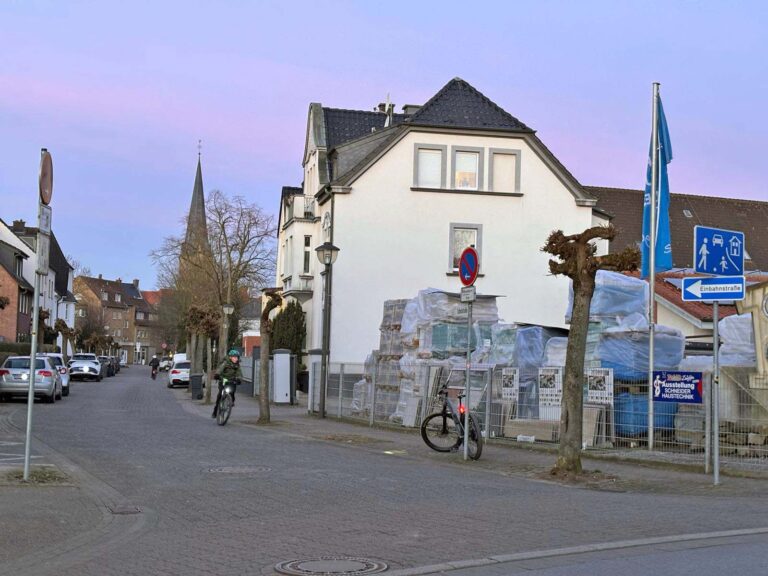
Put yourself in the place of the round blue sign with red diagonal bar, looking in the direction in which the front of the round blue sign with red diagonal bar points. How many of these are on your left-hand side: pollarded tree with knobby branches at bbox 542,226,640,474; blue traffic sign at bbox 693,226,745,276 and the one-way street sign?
3

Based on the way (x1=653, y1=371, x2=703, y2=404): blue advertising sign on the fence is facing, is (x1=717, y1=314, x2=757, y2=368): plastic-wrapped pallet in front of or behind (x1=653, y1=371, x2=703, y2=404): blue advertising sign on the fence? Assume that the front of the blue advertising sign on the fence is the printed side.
behind

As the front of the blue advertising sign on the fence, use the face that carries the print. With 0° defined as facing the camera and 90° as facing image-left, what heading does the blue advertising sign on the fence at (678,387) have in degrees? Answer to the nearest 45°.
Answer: approximately 0°
